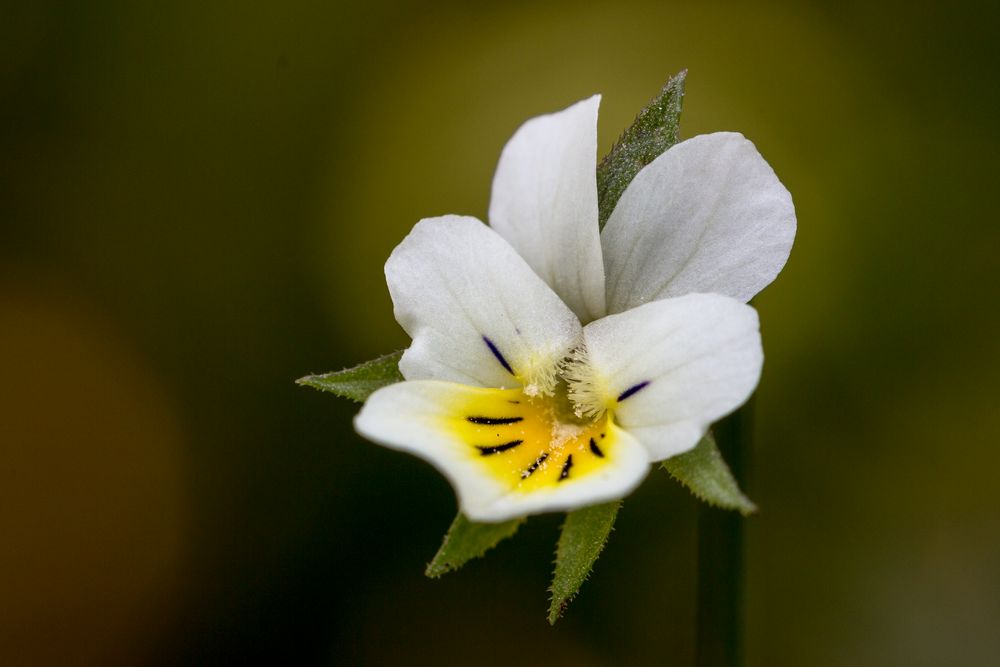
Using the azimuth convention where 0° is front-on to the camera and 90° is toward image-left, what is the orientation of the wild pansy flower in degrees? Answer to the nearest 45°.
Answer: approximately 0°
